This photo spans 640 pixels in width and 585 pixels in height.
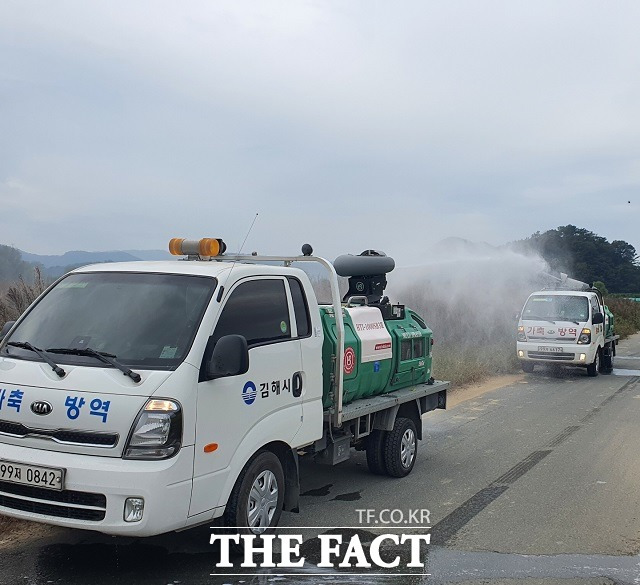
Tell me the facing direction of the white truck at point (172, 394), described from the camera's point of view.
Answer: facing the viewer and to the left of the viewer

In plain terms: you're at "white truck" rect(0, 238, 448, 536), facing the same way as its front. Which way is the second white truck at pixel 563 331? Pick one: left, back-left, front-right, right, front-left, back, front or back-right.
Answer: back
